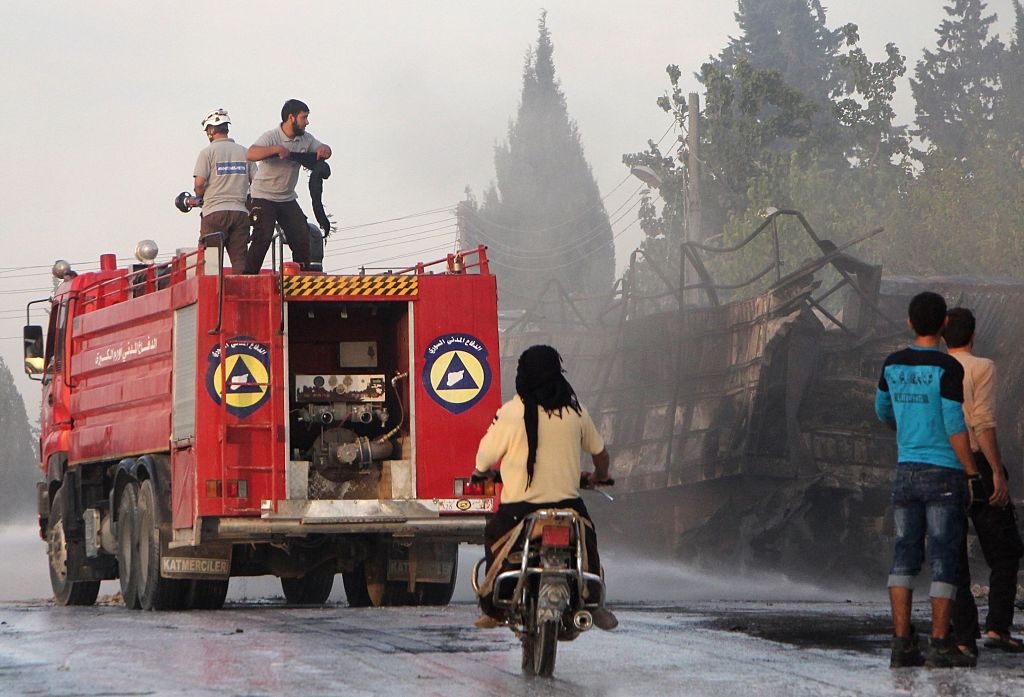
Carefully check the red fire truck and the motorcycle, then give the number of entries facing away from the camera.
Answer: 2

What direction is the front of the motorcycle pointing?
away from the camera

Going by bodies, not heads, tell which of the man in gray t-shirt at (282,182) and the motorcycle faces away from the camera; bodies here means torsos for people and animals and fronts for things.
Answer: the motorcycle

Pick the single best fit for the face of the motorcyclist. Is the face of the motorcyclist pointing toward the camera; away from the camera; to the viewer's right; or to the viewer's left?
away from the camera

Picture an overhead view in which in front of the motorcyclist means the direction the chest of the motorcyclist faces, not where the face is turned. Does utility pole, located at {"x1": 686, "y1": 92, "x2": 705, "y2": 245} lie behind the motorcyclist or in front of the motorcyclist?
in front

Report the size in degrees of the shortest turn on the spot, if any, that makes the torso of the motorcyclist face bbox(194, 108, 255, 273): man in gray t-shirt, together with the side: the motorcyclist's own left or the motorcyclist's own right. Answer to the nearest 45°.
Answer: approximately 45° to the motorcyclist's own left

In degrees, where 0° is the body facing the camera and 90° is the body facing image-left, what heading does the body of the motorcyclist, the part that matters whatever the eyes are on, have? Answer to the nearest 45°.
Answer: approximately 180°

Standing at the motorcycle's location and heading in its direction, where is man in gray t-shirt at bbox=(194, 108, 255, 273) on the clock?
The man in gray t-shirt is roughly at 11 o'clock from the motorcycle.

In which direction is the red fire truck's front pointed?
away from the camera
